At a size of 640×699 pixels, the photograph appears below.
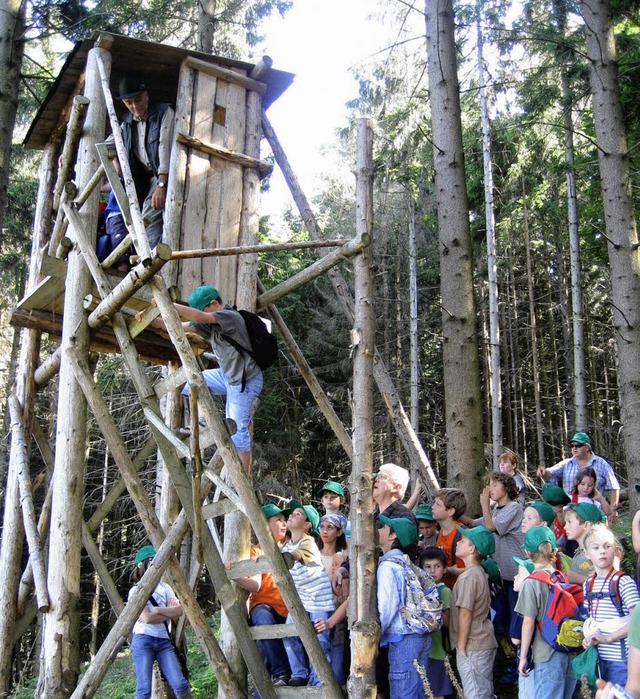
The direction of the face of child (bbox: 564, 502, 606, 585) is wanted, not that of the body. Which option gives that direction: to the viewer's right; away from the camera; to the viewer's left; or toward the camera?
to the viewer's left

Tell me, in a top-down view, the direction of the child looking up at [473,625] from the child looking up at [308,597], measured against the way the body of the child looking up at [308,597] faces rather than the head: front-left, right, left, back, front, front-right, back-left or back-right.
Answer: back-left

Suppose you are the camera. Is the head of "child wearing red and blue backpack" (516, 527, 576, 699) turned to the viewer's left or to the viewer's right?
to the viewer's left

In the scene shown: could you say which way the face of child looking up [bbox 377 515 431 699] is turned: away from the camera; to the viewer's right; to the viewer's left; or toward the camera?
to the viewer's left

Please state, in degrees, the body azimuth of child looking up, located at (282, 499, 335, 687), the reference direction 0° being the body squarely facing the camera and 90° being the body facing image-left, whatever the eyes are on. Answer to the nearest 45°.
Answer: approximately 45°

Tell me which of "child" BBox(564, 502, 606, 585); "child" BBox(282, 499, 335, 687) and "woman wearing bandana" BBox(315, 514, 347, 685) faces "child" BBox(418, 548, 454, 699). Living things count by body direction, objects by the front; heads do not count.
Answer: "child" BBox(564, 502, 606, 585)

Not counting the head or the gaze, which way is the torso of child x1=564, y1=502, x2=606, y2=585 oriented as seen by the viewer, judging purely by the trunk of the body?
to the viewer's left

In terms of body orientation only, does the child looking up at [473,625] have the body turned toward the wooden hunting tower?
yes
